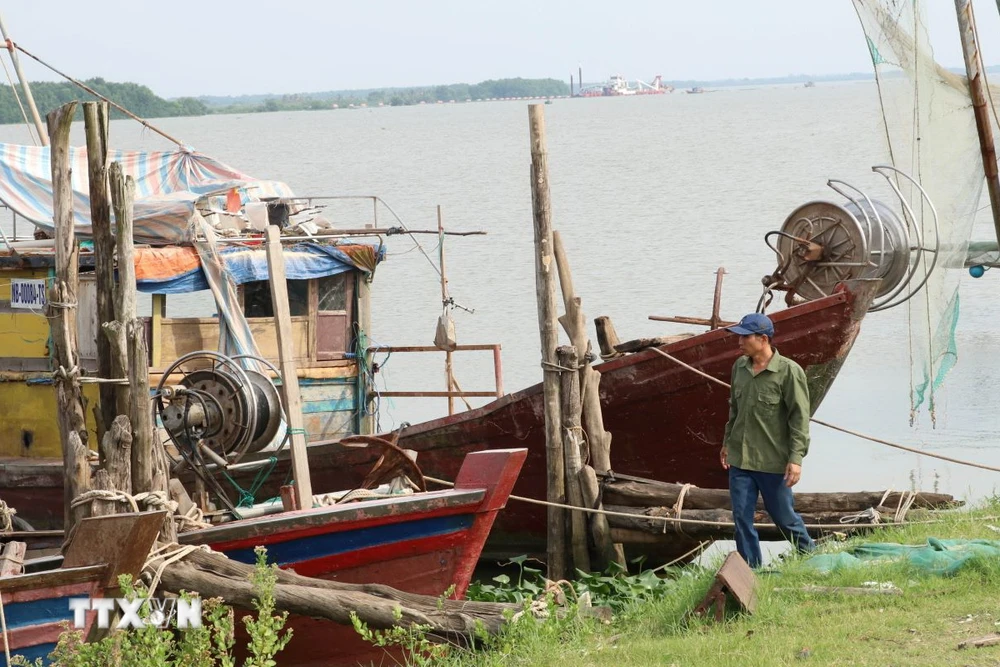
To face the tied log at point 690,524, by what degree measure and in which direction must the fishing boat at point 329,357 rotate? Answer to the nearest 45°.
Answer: approximately 45° to its right

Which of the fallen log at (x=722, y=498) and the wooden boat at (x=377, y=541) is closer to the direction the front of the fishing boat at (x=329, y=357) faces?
the fallen log

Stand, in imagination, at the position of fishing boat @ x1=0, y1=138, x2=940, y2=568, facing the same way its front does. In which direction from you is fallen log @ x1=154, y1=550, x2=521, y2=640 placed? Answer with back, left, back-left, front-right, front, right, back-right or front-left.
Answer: right

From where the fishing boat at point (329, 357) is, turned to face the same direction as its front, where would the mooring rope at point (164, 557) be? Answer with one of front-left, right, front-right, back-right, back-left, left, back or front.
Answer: right

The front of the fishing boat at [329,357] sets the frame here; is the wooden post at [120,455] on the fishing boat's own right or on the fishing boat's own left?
on the fishing boat's own right

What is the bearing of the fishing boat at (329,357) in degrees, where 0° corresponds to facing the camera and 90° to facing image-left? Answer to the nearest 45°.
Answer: approximately 270°

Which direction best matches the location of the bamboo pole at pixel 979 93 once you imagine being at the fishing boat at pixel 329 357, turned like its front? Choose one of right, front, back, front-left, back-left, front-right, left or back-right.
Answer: front-right

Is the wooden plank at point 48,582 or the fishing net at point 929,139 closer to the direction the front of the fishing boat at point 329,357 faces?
the fishing net

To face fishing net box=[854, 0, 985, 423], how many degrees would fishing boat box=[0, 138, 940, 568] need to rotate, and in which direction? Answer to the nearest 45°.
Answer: approximately 45° to its right

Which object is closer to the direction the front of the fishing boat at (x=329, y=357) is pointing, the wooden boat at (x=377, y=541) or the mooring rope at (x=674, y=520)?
the mooring rope

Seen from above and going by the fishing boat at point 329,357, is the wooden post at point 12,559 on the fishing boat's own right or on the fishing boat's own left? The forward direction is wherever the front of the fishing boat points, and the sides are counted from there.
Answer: on the fishing boat's own right

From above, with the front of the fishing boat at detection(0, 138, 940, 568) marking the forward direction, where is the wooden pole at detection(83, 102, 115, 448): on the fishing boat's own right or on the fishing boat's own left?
on the fishing boat's own right
